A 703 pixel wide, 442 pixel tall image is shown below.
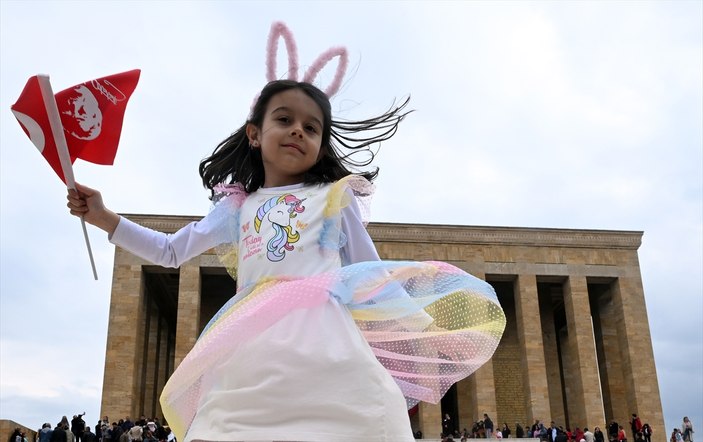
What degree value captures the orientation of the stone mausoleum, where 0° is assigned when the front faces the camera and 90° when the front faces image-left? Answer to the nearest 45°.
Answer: approximately 0°

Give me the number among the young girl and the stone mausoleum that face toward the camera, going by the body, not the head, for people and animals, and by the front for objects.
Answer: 2

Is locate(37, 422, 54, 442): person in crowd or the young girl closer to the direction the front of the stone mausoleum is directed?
the young girl

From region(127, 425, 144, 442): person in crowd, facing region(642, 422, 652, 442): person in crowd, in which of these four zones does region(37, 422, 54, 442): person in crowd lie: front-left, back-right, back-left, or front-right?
back-left

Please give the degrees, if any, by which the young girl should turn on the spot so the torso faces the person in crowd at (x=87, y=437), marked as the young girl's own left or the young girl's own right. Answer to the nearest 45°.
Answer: approximately 180°
